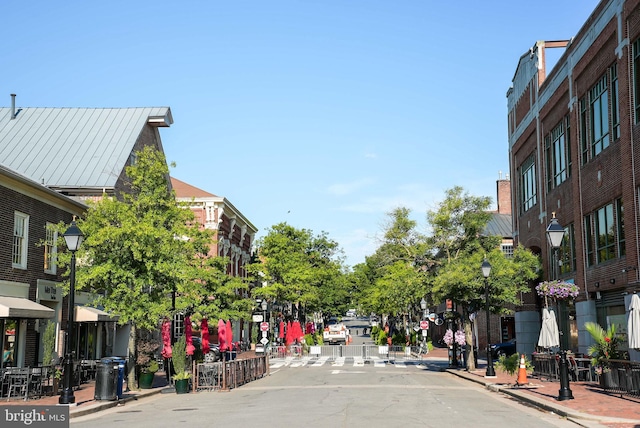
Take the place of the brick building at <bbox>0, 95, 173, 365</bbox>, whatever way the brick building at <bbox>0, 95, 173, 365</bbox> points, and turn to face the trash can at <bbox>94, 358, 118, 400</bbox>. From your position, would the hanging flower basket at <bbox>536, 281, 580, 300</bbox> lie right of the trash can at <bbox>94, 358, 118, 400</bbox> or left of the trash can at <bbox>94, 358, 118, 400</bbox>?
left

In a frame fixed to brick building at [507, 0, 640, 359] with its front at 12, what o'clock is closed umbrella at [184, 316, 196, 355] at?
The closed umbrella is roughly at 1 o'clock from the brick building.

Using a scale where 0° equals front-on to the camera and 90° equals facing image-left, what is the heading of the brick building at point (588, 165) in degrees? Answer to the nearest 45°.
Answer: approximately 45°
